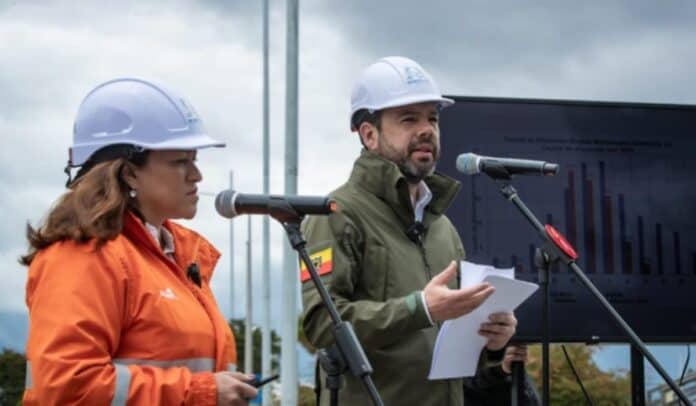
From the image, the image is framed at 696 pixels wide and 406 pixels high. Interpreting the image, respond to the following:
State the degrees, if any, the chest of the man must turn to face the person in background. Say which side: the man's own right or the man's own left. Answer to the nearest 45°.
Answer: approximately 90° to the man's own left

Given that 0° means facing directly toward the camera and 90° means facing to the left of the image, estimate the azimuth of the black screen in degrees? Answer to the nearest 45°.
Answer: approximately 0°

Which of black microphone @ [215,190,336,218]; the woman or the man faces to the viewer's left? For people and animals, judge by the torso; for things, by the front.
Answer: the black microphone

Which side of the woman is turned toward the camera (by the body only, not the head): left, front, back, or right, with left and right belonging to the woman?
right

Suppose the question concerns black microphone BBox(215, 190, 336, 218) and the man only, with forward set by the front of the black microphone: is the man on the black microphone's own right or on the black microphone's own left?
on the black microphone's own right

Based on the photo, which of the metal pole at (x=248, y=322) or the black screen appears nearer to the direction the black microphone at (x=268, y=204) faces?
the metal pole

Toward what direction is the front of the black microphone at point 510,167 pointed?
to the viewer's left

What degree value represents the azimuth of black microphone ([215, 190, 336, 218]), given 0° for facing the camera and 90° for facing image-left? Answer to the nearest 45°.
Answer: approximately 90°

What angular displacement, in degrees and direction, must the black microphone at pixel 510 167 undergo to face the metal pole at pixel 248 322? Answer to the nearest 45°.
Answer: approximately 90° to its right
